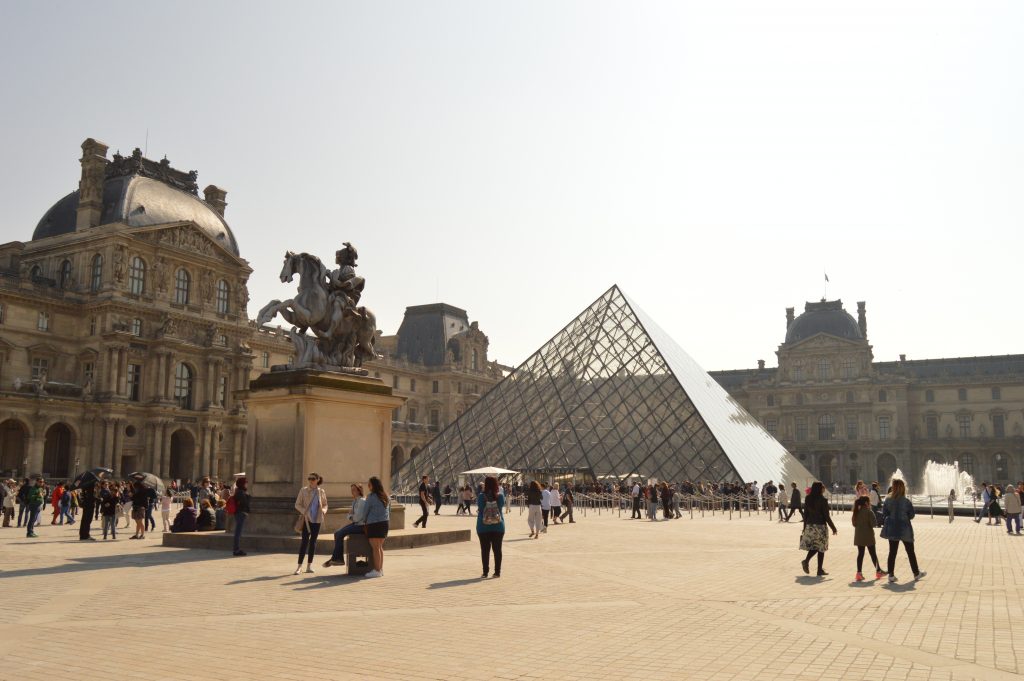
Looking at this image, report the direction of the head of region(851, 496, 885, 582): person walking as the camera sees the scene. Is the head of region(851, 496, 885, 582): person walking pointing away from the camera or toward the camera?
away from the camera

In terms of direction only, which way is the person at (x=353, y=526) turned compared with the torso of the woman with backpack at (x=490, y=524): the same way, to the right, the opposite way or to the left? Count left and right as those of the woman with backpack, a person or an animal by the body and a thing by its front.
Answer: to the left

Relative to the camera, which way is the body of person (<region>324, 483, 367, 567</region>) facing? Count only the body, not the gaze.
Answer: to the viewer's left

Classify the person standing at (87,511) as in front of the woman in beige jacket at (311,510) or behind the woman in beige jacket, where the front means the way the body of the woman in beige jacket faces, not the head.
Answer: behind

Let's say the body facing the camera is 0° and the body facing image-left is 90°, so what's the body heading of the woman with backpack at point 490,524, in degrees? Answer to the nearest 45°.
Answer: approximately 180°

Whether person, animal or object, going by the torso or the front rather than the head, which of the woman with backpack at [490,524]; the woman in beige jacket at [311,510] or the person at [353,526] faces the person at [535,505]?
the woman with backpack
